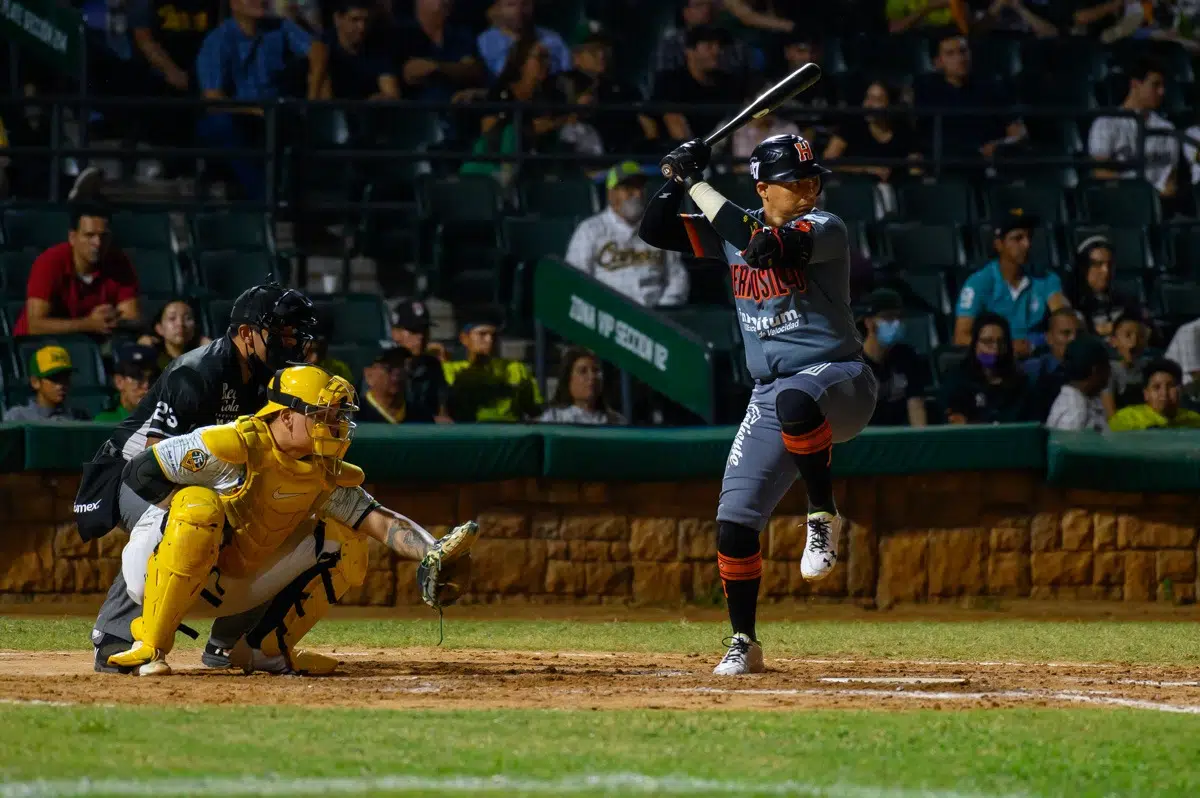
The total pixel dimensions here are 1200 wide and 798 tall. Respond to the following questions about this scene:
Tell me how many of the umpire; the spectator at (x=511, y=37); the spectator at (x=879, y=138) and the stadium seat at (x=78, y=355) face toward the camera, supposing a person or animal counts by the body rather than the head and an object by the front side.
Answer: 3

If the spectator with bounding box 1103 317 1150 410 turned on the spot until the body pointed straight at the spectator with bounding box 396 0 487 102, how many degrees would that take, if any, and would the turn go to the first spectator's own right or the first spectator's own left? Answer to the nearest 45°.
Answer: approximately 90° to the first spectator's own right

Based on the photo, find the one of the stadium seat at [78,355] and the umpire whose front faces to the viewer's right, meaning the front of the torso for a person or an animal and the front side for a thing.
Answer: the umpire

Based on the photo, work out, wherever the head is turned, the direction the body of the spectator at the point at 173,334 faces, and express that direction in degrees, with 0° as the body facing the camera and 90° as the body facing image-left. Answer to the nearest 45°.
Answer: approximately 0°

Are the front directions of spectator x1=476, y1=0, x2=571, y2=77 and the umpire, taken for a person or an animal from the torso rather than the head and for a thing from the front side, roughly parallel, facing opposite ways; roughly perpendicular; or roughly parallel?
roughly perpendicular

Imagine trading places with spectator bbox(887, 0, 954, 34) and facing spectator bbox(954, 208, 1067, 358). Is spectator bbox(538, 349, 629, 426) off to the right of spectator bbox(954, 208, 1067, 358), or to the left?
right

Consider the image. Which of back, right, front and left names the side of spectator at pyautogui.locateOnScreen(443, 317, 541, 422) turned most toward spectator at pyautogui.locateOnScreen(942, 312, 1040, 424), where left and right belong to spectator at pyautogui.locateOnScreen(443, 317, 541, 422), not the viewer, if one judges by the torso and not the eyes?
left

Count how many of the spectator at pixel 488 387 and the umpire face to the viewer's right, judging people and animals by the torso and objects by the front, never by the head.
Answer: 1

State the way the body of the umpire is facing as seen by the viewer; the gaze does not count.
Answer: to the viewer's right

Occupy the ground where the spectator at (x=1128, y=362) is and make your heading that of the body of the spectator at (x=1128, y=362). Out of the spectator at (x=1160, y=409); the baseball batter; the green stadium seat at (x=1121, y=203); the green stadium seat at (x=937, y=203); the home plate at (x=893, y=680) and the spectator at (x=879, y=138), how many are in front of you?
3

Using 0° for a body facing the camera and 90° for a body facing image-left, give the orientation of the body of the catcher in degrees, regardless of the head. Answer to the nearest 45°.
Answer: approximately 315°

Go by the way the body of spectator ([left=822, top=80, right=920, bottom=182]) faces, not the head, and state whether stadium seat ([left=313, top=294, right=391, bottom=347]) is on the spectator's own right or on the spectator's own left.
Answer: on the spectator's own right
